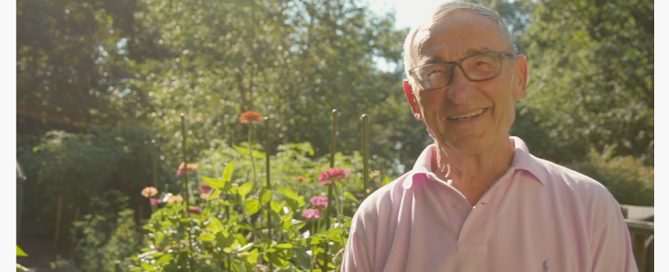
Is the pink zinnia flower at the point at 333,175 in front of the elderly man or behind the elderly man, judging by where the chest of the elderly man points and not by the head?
behind

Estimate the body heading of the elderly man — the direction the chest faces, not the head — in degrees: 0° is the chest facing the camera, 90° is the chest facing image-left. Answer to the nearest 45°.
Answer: approximately 0°

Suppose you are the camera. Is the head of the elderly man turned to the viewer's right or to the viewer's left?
to the viewer's left
